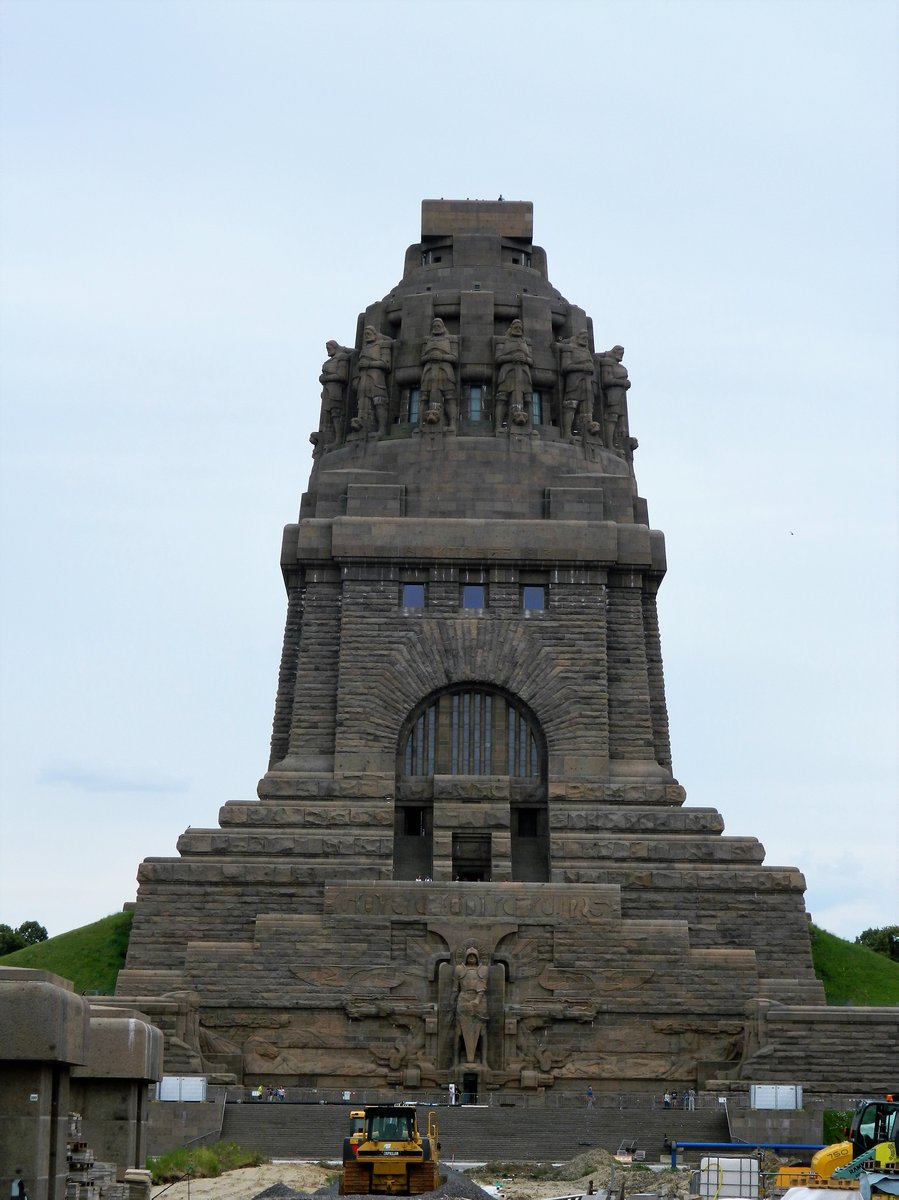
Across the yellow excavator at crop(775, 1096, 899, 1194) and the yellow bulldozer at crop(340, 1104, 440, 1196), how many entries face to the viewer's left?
1

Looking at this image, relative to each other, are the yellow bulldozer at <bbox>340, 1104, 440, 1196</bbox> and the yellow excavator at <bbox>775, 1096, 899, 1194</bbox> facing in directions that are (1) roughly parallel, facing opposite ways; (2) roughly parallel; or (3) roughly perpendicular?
roughly perpendicular

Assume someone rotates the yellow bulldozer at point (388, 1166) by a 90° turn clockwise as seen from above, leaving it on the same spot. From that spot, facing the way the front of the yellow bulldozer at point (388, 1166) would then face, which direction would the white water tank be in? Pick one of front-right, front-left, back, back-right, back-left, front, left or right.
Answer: front

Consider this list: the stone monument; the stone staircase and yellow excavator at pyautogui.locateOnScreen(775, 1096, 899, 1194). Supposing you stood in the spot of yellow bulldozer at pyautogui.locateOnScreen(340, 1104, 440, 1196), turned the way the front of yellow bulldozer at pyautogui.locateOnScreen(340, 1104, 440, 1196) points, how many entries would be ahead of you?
2

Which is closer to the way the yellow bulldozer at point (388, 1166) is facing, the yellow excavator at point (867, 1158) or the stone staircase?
the stone staircase

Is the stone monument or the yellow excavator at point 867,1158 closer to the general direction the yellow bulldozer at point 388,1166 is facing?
the stone monument

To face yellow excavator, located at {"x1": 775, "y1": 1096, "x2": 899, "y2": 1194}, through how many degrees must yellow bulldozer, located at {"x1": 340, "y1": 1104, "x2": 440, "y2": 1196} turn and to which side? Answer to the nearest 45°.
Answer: approximately 135° to its right

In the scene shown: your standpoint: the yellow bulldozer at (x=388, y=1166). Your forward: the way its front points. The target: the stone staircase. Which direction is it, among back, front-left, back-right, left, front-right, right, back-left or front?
front

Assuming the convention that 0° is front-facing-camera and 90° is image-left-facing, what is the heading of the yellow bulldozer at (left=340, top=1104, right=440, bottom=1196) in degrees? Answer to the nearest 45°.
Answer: approximately 180°

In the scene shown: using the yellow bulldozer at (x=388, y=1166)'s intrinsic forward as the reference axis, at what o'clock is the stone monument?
The stone monument is roughly at 12 o'clock from the yellow bulldozer.

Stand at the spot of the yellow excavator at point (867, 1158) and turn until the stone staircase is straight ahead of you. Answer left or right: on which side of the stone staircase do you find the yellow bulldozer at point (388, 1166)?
left

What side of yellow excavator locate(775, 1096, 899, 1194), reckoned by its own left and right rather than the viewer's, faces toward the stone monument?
left

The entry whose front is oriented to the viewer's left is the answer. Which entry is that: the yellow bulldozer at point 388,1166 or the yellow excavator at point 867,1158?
the yellow excavator at point 867,1158
